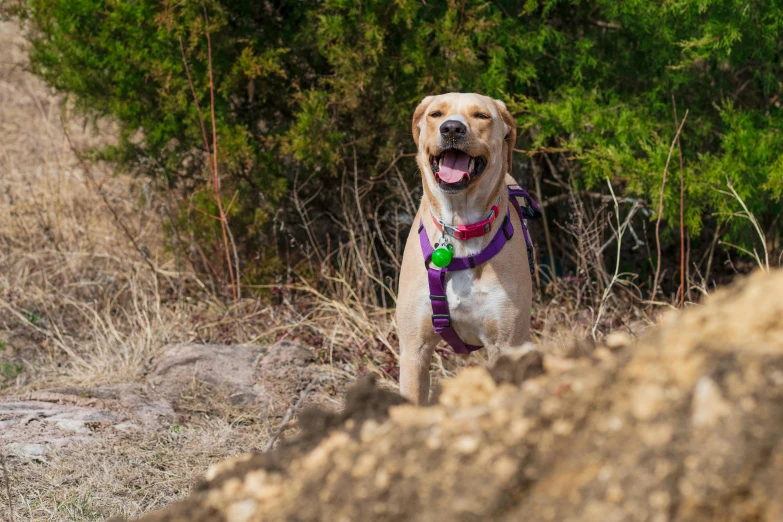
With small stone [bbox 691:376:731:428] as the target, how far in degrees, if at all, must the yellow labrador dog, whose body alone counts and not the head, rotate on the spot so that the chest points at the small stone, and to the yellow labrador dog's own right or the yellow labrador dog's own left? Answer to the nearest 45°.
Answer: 0° — it already faces it

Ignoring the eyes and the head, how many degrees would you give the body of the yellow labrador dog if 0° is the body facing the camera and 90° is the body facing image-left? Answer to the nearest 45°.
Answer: approximately 0°

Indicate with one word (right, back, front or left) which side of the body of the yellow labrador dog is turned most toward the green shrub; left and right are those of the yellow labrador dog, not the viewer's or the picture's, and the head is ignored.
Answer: back

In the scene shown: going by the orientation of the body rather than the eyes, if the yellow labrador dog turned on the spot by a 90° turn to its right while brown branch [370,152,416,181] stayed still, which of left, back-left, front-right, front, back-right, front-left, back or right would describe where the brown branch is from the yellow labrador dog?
right
